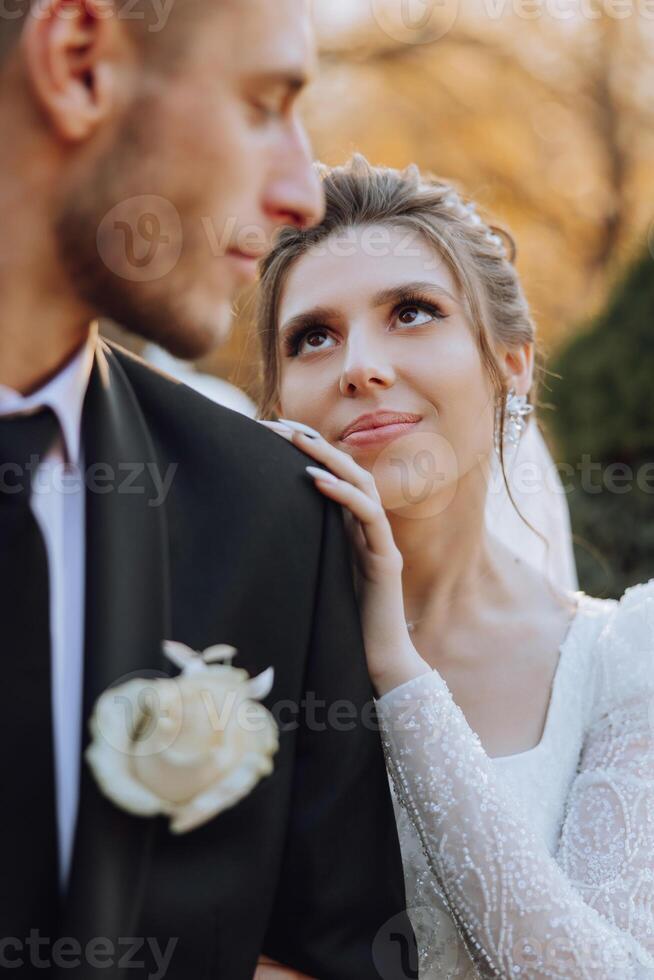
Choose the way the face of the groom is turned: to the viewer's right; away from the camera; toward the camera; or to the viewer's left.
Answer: to the viewer's right

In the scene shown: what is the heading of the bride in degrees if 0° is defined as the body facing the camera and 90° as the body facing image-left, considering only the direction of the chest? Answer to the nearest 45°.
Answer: approximately 45°

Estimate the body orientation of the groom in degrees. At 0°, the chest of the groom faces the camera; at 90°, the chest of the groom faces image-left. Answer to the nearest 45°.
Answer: approximately 0°
